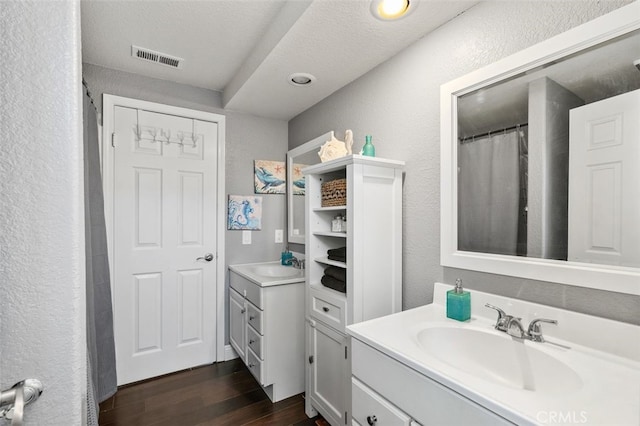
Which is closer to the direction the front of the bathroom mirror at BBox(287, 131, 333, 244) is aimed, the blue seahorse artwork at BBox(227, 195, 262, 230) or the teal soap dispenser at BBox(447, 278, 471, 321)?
the blue seahorse artwork

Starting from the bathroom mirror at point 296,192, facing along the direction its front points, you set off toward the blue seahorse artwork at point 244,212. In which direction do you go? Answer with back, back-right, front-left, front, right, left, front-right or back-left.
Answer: front-right

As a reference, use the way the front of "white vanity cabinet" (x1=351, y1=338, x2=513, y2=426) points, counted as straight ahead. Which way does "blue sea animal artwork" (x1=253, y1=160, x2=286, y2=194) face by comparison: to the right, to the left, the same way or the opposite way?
to the left

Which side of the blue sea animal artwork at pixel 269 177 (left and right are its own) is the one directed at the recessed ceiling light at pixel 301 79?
front

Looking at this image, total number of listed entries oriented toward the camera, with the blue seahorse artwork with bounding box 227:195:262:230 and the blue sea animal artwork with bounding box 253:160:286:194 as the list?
2

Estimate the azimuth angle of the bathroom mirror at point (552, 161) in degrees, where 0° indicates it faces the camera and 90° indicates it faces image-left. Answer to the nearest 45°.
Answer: approximately 45°
